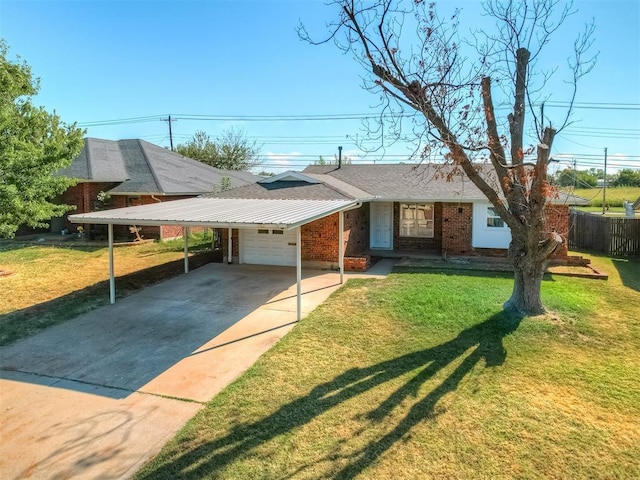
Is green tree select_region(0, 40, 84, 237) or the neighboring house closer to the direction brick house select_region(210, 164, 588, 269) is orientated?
the green tree

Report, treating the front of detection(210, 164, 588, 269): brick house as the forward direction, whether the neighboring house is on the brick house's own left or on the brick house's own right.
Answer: on the brick house's own right

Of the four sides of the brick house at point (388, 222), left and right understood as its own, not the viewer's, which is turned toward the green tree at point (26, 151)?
right

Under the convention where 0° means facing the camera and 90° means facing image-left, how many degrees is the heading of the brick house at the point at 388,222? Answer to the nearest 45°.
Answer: approximately 0°

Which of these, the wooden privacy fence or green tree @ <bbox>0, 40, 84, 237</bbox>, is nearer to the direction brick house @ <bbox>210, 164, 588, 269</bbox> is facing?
the green tree

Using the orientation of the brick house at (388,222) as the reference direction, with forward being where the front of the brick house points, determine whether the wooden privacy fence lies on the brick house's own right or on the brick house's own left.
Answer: on the brick house's own left
